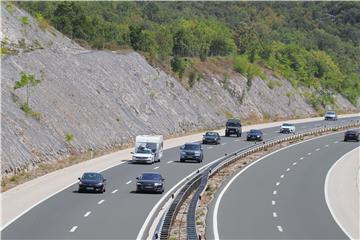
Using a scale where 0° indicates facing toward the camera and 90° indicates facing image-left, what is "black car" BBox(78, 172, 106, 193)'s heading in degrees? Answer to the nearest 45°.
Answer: approximately 0°

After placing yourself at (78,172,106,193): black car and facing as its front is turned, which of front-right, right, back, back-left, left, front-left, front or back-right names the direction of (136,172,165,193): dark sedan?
left

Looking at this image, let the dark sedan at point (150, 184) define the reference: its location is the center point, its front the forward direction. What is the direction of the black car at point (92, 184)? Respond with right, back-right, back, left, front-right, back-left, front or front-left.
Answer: right

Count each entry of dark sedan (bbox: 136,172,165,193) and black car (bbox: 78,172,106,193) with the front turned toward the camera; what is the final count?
2
